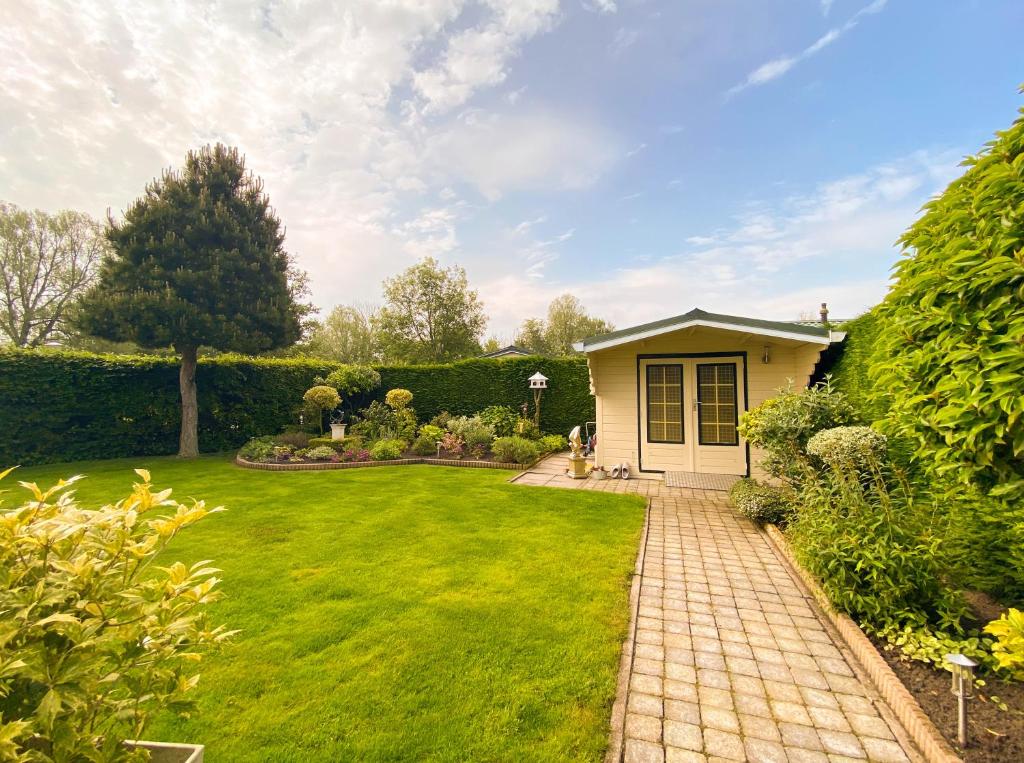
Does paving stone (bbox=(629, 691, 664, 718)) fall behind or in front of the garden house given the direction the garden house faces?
in front

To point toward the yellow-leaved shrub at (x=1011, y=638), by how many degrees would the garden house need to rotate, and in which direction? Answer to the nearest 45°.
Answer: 0° — it already faces it

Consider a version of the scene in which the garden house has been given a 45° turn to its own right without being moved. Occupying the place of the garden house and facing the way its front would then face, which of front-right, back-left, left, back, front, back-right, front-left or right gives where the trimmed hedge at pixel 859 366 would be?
left

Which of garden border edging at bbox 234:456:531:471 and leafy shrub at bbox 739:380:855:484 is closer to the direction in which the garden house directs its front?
the leafy shrub

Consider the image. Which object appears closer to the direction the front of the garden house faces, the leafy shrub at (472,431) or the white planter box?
the white planter box

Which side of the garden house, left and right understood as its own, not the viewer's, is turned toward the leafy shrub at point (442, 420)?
right

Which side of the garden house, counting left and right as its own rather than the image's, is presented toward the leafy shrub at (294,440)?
right

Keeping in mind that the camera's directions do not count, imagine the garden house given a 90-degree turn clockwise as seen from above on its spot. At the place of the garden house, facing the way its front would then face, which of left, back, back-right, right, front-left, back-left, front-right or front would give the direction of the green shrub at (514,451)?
front

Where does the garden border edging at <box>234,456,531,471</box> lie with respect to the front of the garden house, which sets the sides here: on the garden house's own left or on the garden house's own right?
on the garden house's own right

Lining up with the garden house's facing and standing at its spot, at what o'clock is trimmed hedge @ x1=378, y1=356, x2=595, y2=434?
The trimmed hedge is roughly at 4 o'clock from the garden house.

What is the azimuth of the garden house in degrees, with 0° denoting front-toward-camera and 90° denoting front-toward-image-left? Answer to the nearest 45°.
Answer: approximately 0°

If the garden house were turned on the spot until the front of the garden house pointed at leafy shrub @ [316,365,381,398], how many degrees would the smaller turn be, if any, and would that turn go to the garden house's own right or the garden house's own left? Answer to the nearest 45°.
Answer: approximately 90° to the garden house's own right

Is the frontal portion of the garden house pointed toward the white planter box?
yes

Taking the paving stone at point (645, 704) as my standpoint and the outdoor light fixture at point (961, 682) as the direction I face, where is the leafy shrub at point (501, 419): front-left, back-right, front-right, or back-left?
back-left
